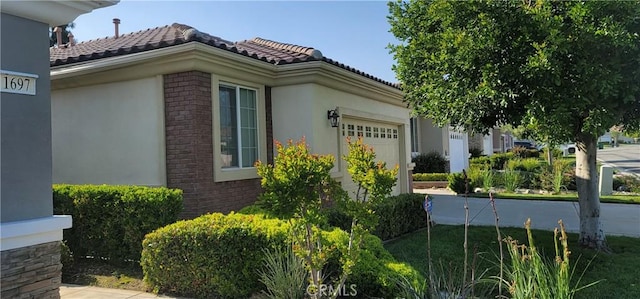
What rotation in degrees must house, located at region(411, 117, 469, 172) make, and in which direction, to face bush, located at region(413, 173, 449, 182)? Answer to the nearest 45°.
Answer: approximately 45° to its right

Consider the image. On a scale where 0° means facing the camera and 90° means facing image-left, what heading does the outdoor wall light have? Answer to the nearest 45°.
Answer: approximately 315°

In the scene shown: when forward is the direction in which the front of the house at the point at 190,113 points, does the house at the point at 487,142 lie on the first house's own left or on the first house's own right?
on the first house's own left

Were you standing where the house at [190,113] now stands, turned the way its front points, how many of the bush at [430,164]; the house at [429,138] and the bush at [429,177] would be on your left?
3

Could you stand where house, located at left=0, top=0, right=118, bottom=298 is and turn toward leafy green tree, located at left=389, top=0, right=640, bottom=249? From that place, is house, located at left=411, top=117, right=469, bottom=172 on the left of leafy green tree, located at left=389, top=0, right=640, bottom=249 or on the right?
left

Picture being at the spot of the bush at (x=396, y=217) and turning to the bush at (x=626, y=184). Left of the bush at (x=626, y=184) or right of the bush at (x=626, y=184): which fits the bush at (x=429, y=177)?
left

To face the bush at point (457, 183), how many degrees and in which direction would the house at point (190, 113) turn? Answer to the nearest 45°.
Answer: approximately 90° to its left

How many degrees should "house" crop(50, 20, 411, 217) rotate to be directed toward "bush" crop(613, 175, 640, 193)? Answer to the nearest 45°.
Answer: approximately 45° to its left
